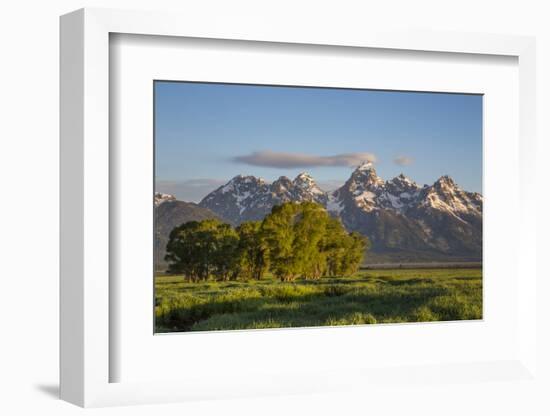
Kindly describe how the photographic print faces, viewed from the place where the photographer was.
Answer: facing the viewer and to the right of the viewer
